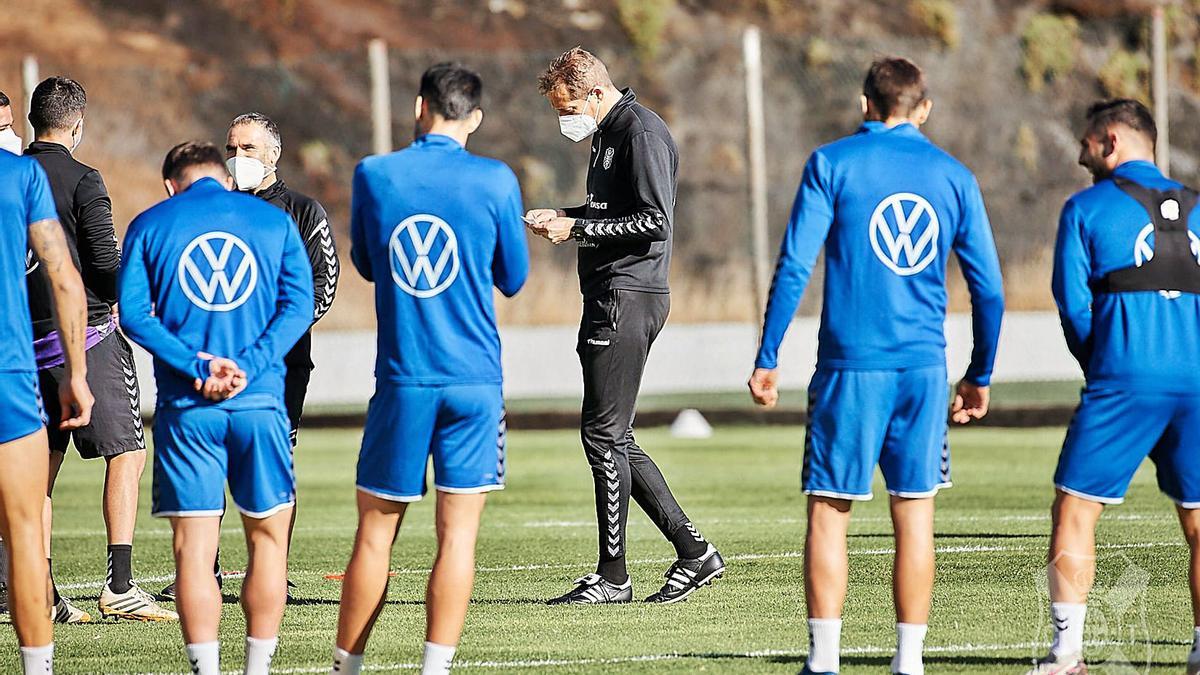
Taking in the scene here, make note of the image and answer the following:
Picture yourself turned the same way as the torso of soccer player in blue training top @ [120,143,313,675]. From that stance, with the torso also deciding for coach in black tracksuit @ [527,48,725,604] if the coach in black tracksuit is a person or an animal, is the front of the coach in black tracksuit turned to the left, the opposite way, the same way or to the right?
to the left

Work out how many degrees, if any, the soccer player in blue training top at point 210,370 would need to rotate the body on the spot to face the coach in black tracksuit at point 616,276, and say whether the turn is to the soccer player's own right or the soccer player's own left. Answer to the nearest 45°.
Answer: approximately 45° to the soccer player's own right

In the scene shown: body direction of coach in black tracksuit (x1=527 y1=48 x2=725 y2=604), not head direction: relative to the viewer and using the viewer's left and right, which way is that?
facing to the left of the viewer

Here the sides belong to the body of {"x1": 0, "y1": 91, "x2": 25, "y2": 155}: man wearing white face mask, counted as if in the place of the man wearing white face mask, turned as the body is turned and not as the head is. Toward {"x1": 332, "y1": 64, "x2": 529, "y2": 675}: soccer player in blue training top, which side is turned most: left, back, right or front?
front

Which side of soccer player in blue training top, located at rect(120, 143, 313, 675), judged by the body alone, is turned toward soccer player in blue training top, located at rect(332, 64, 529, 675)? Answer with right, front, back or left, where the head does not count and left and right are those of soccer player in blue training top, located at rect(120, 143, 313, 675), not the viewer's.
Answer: right

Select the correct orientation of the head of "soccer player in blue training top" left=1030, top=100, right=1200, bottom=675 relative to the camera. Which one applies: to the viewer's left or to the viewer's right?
to the viewer's left

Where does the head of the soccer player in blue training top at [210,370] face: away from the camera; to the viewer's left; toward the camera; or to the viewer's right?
away from the camera

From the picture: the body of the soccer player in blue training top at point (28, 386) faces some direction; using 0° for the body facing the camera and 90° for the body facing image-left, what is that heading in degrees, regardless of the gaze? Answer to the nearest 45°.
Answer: approximately 180°

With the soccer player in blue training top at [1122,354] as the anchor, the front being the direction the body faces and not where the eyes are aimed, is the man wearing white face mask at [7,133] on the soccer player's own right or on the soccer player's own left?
on the soccer player's own left

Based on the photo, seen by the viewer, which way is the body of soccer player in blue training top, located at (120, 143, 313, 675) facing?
away from the camera

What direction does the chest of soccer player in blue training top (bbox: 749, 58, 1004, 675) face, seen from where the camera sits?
away from the camera

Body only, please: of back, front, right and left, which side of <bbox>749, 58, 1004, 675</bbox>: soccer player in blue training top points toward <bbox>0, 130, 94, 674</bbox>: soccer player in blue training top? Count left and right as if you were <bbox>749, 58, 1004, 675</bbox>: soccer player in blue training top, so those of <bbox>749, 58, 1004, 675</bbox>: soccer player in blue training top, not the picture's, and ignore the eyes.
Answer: left

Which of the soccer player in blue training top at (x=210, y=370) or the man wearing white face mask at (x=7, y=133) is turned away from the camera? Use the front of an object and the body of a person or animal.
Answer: the soccer player in blue training top

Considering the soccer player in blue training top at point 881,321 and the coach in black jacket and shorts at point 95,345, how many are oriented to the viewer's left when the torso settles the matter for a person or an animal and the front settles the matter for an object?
0

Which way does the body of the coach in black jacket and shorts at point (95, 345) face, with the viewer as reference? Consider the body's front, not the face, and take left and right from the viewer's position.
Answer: facing away from the viewer and to the right of the viewer

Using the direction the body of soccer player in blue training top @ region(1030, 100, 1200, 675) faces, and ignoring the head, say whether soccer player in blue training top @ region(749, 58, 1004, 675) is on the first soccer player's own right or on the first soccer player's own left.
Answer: on the first soccer player's own left
